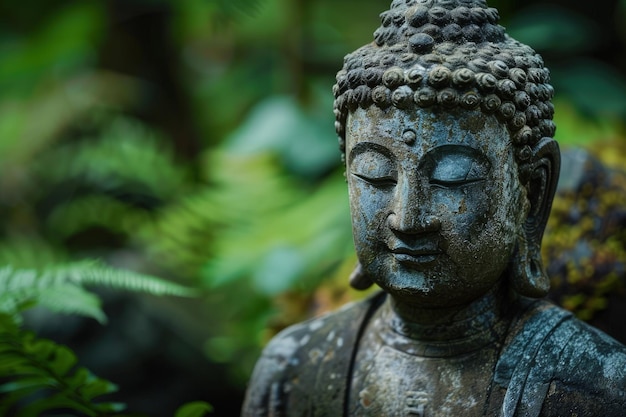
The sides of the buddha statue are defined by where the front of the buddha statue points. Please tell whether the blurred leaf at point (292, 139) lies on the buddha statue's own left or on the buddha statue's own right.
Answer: on the buddha statue's own right

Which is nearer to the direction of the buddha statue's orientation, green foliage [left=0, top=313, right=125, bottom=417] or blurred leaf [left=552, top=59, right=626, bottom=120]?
the green foliage

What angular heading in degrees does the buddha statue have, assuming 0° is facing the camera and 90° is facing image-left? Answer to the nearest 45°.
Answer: approximately 45°

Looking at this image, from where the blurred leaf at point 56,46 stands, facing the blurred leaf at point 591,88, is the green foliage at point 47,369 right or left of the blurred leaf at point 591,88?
right

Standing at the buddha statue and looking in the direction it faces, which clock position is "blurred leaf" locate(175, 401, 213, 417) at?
The blurred leaf is roughly at 2 o'clock from the buddha statue.

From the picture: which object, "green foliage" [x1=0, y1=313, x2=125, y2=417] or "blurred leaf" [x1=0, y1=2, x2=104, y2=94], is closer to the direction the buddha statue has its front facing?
the green foliage

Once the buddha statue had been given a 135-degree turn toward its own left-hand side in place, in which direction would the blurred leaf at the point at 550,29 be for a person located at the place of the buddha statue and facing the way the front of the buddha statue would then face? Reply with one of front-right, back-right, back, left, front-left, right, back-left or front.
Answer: left

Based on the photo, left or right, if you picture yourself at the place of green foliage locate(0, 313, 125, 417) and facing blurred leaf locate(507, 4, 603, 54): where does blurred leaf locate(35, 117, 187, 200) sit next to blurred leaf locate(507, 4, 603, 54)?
left

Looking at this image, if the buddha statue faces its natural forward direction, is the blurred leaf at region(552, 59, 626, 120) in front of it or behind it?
behind

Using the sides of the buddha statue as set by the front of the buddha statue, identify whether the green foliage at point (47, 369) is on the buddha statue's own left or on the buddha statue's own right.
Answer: on the buddha statue's own right
